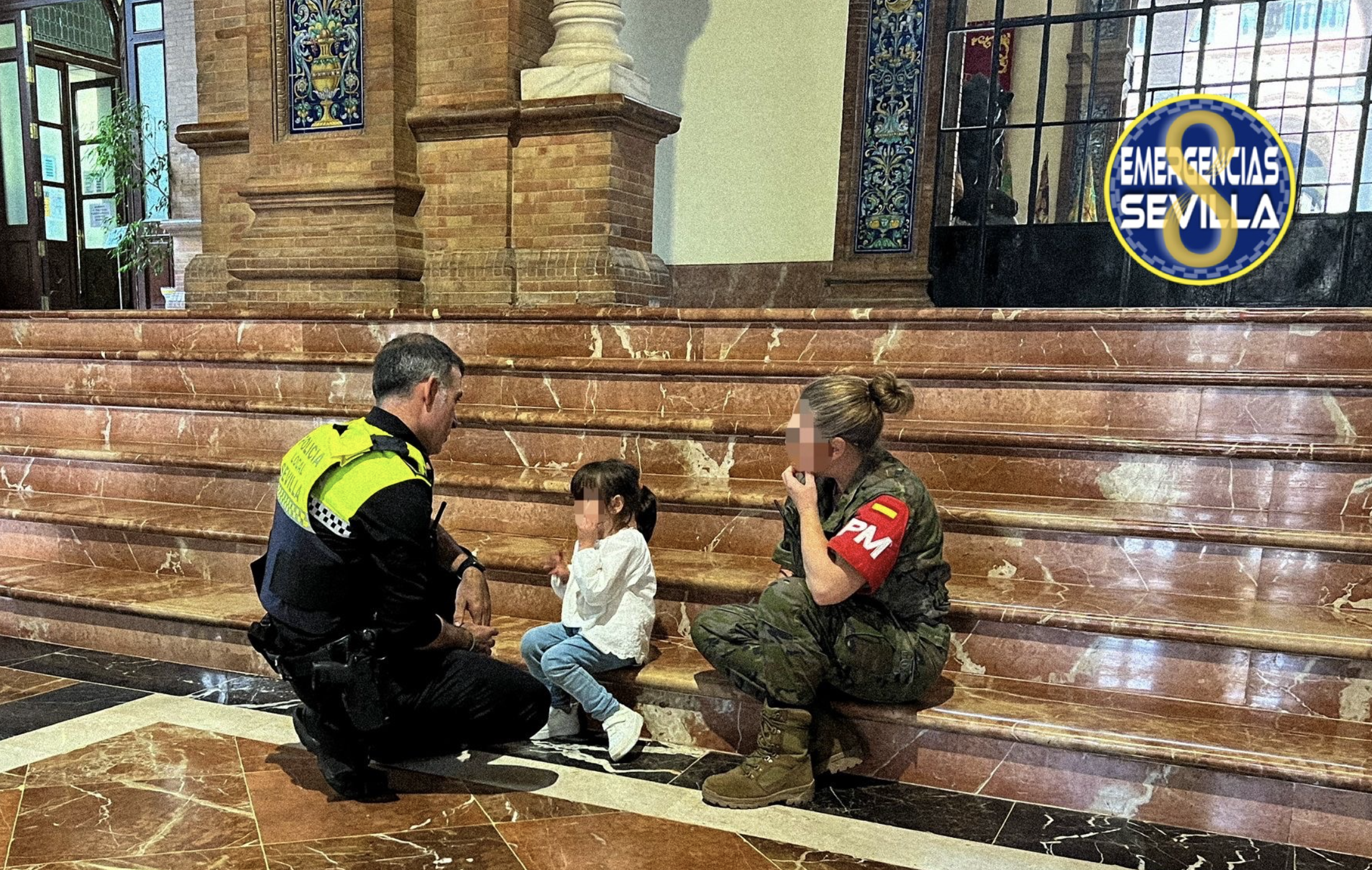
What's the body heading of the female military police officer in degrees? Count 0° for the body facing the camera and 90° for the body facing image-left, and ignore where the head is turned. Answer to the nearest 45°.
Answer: approximately 90°

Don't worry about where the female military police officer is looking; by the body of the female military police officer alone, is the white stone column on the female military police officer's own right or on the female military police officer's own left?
on the female military police officer's own right

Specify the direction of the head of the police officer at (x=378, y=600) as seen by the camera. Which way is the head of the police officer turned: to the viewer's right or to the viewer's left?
to the viewer's right

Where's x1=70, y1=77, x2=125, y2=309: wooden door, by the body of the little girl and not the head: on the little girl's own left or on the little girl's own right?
on the little girl's own right
